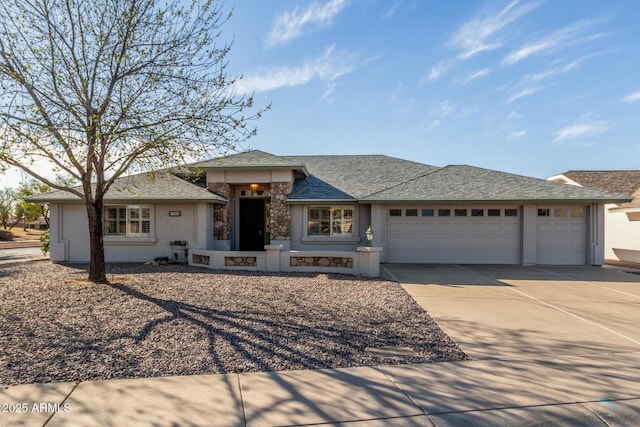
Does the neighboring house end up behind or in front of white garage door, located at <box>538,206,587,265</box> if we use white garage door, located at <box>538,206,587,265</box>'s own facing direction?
behind

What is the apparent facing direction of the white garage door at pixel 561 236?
toward the camera

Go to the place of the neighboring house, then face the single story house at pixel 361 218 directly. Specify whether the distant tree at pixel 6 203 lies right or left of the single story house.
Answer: right

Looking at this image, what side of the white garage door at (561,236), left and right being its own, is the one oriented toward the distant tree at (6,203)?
right
